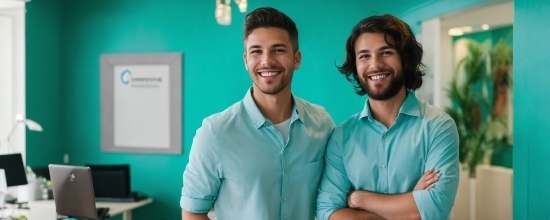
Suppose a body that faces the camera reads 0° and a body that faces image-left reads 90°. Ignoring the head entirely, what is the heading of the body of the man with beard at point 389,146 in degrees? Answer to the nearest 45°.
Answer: approximately 0°

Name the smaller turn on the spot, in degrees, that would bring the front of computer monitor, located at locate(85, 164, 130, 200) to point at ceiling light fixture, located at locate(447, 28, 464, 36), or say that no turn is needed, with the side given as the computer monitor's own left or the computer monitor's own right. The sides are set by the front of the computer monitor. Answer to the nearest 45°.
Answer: approximately 90° to the computer monitor's own left

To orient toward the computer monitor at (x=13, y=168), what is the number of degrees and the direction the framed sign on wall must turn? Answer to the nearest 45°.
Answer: approximately 45° to its right

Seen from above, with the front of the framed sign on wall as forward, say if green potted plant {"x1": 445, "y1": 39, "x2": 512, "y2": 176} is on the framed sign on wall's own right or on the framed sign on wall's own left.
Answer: on the framed sign on wall's own left

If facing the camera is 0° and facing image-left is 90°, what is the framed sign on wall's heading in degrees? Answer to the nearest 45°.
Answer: approximately 0°

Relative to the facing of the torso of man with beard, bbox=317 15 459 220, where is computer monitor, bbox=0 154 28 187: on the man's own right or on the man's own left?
on the man's own right

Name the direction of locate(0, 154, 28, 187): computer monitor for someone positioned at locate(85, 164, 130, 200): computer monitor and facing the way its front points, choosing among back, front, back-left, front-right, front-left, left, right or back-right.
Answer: front-right

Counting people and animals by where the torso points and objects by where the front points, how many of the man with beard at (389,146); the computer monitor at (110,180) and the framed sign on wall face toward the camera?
3
